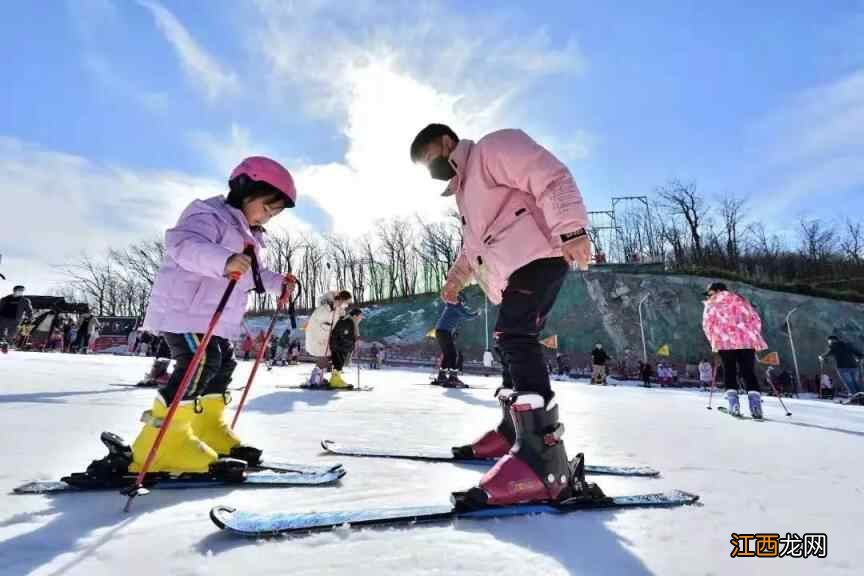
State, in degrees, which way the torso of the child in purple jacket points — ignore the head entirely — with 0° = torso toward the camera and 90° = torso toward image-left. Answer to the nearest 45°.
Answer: approximately 270°

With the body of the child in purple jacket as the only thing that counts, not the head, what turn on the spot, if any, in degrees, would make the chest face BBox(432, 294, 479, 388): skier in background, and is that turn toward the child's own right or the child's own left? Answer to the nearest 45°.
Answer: approximately 45° to the child's own left

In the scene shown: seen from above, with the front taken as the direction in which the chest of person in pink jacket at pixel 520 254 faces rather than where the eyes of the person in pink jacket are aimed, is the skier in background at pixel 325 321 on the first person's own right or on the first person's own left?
on the first person's own right

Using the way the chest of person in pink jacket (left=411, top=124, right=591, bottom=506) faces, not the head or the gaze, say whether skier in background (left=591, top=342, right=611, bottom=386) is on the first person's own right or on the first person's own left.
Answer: on the first person's own right

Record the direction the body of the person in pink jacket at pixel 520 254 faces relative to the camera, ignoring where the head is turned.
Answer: to the viewer's left

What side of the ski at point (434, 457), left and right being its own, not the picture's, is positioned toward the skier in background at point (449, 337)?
right

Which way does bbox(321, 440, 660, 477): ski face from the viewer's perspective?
to the viewer's left

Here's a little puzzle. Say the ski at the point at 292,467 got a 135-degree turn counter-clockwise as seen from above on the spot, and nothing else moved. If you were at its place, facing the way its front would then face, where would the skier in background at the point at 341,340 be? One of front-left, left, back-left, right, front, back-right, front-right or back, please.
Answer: front-right

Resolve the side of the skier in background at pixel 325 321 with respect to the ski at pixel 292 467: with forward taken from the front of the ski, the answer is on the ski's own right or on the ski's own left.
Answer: on the ski's own left

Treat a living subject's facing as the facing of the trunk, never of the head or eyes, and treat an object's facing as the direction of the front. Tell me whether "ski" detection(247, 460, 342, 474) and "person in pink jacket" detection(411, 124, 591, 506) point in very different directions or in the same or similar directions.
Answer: very different directions

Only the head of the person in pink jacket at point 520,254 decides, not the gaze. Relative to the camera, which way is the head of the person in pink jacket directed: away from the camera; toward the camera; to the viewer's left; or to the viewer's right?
to the viewer's left

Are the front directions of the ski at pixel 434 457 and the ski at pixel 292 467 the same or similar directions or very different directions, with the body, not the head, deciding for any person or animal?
very different directions

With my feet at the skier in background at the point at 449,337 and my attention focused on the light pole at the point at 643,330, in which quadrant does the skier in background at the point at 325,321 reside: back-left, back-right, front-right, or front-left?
back-left

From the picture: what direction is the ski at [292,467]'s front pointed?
to the viewer's right
